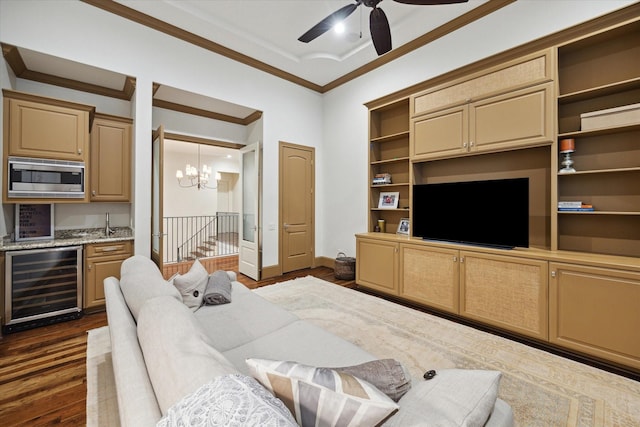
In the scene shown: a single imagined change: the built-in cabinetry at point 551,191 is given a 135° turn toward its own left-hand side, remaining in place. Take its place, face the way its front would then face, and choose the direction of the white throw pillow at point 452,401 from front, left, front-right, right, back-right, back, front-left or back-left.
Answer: right

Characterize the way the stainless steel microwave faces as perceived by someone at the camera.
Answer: facing the viewer

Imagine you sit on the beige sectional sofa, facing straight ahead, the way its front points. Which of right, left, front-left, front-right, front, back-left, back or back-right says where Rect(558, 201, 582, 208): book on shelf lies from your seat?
front

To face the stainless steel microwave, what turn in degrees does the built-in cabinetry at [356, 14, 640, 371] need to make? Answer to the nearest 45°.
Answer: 0° — it already faces it

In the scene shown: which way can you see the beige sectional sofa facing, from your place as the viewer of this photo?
facing away from the viewer and to the right of the viewer

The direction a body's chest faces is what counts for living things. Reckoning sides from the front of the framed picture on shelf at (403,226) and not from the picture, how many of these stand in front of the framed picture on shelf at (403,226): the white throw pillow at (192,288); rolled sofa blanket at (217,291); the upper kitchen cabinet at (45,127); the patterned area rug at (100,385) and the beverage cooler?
5

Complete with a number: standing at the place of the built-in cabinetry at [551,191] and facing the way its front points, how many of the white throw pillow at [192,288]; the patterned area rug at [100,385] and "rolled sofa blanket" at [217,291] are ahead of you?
3

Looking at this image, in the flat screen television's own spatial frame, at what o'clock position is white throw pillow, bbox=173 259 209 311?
The white throw pillow is roughly at 12 o'clock from the flat screen television.

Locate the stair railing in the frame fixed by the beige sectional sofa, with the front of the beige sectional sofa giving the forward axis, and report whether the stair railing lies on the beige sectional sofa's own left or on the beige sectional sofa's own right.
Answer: on the beige sectional sofa's own left

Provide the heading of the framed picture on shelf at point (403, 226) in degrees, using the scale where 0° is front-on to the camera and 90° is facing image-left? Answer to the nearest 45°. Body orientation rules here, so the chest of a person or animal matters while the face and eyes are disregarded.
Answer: approximately 45°

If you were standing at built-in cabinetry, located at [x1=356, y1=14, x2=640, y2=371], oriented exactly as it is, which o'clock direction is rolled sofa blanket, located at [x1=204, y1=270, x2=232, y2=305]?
The rolled sofa blanket is roughly at 12 o'clock from the built-in cabinetry.

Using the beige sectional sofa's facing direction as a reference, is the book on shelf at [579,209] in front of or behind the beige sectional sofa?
in front

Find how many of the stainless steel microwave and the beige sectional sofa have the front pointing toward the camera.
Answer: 1

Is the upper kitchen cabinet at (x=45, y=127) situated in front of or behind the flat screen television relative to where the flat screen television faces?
in front

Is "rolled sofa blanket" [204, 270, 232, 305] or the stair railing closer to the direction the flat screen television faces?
the rolled sofa blanket

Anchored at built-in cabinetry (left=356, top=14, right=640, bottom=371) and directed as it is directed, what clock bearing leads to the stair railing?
The stair railing is roughly at 2 o'clock from the built-in cabinetry.

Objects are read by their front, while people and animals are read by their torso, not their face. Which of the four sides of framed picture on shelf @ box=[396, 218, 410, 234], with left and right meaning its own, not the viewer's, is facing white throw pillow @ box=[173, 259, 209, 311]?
front
